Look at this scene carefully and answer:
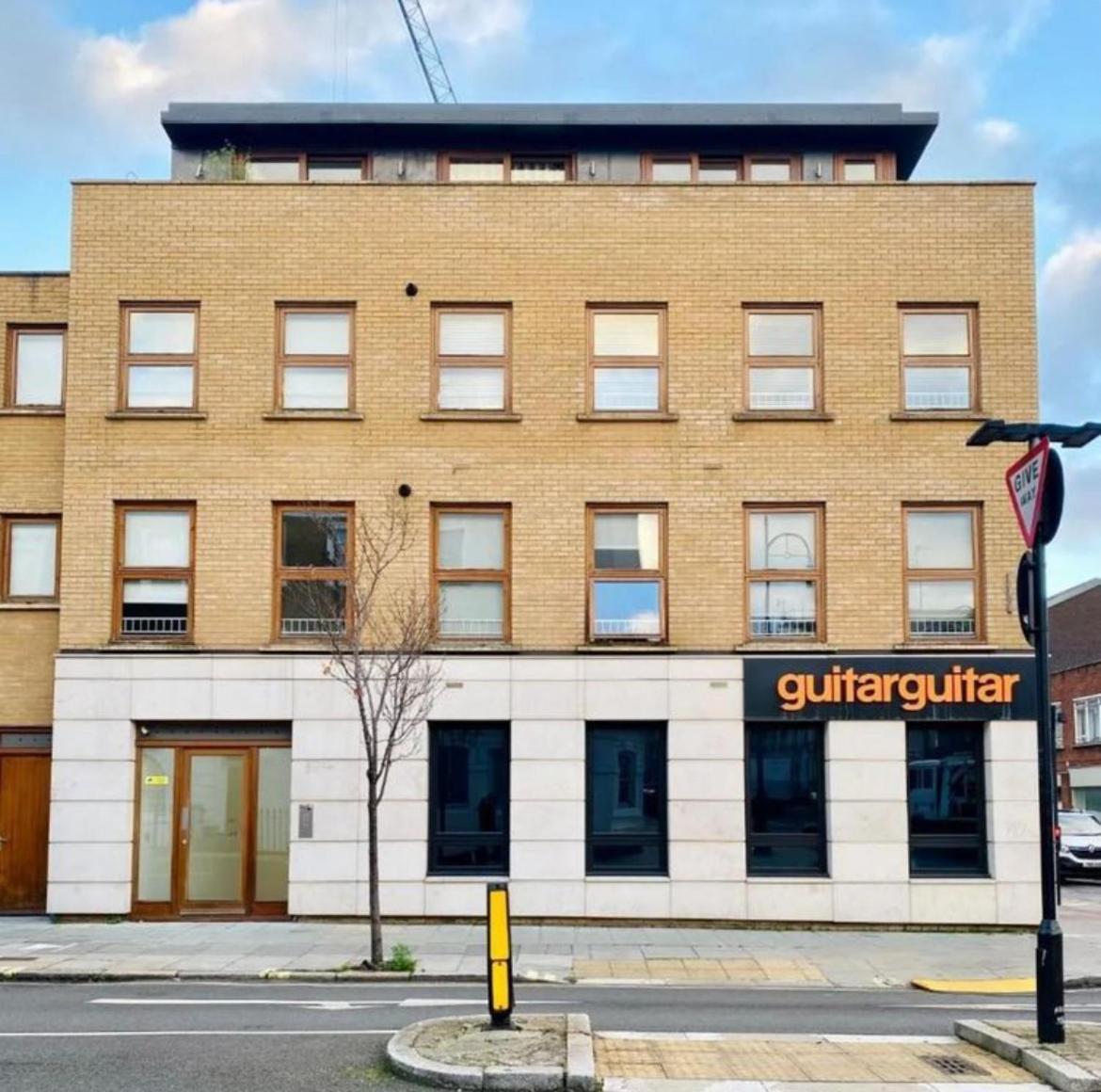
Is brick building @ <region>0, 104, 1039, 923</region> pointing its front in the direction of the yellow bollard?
yes

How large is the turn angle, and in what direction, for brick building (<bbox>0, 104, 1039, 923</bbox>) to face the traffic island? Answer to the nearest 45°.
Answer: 0° — it already faces it

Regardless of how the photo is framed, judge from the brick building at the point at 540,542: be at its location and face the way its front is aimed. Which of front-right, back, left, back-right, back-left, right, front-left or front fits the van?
back-left

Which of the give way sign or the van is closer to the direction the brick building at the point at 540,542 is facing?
the give way sign

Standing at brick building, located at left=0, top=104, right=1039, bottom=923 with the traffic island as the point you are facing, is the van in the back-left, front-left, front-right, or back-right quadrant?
back-left

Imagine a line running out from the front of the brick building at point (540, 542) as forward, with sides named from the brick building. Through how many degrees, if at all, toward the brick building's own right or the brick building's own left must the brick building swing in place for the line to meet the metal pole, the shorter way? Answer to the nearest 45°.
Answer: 0° — it already faces it

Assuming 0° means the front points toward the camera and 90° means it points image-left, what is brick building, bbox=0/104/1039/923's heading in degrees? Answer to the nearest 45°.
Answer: approximately 0°

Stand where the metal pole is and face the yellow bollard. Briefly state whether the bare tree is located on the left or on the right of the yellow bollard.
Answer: right
